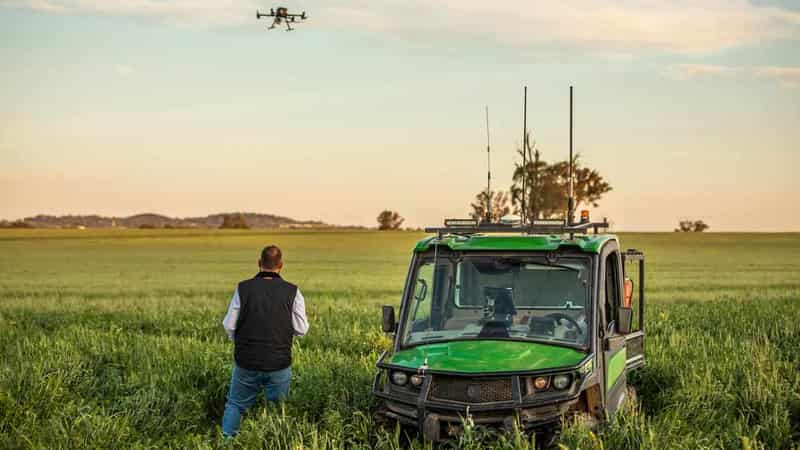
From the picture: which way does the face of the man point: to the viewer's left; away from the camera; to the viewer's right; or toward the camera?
away from the camera

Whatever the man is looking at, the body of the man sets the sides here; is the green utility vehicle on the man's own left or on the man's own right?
on the man's own right

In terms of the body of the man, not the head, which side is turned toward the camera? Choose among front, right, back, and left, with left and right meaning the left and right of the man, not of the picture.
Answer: back
